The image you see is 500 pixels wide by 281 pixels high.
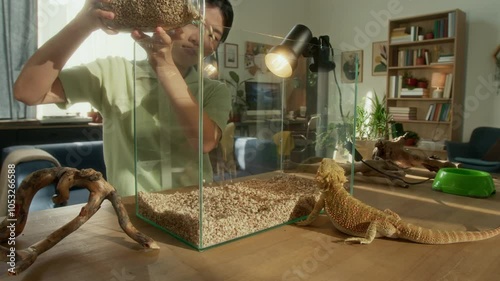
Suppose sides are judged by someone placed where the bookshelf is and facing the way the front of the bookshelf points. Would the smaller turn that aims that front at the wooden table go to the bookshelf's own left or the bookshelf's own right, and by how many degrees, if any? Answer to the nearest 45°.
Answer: approximately 45° to the bookshelf's own left

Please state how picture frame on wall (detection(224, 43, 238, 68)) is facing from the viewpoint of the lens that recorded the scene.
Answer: facing the viewer

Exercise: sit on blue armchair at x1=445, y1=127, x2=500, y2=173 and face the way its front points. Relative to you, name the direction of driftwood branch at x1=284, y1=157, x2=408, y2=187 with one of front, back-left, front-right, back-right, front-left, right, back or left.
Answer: front-left

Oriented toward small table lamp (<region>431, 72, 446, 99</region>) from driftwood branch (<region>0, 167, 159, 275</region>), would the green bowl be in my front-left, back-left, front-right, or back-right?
front-right

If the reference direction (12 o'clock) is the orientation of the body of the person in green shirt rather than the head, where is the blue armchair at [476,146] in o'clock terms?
The blue armchair is roughly at 8 o'clock from the person in green shirt.

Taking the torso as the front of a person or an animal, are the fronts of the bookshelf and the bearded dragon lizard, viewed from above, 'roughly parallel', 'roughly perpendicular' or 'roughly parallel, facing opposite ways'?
roughly perpendicular

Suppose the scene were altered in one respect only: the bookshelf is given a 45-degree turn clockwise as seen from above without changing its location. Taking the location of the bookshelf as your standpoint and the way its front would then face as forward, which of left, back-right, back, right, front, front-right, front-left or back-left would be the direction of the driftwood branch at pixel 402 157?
left

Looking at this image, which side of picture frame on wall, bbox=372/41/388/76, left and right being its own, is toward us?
front

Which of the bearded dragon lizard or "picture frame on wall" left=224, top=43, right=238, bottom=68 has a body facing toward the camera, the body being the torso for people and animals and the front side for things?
the picture frame on wall

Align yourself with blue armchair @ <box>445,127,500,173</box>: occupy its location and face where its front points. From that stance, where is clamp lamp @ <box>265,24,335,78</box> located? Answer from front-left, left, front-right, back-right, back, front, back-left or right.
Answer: front-left

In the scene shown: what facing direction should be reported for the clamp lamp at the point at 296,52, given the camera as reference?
facing the viewer and to the left of the viewer

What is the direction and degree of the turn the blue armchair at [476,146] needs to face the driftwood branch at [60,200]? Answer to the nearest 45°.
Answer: approximately 45° to its left

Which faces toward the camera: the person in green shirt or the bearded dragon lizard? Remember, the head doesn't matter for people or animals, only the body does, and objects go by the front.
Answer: the person in green shirt

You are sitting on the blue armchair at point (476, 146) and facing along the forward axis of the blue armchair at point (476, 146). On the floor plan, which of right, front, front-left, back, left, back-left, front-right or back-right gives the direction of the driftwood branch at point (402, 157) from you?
front-left
